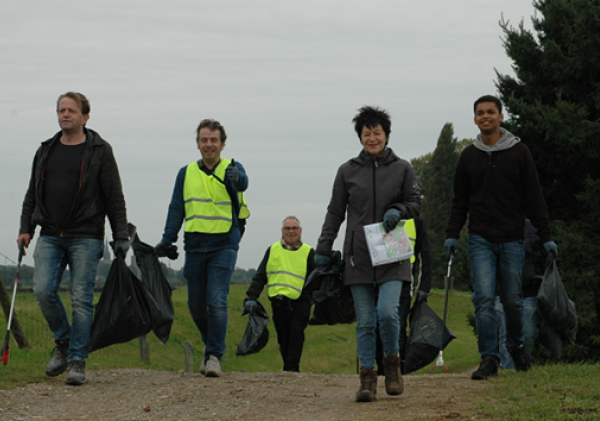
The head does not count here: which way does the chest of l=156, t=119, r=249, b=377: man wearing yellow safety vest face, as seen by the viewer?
toward the camera

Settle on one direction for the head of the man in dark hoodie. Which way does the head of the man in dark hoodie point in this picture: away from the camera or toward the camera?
toward the camera

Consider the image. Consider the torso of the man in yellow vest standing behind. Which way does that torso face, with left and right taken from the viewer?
facing the viewer

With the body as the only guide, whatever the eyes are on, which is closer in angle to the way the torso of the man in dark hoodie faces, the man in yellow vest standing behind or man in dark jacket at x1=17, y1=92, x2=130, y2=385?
the man in dark jacket

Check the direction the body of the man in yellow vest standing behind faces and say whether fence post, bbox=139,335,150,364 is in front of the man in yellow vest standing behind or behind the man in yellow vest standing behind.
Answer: behind

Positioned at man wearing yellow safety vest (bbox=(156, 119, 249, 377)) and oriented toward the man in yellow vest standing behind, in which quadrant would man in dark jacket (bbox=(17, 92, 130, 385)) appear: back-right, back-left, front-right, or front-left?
back-left

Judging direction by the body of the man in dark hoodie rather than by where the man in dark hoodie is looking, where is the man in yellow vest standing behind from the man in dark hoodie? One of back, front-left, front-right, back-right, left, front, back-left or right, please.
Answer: back-right

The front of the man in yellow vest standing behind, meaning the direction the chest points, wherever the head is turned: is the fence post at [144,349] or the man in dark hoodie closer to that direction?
the man in dark hoodie

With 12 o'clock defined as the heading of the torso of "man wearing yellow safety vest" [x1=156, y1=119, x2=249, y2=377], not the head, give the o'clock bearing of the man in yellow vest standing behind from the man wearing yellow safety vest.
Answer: The man in yellow vest standing behind is roughly at 7 o'clock from the man wearing yellow safety vest.

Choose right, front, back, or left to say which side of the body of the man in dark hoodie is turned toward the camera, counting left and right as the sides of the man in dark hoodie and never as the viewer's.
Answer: front

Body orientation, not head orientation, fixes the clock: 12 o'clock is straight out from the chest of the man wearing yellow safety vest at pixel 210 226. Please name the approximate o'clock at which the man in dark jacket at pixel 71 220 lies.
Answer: The man in dark jacket is roughly at 2 o'clock from the man wearing yellow safety vest.

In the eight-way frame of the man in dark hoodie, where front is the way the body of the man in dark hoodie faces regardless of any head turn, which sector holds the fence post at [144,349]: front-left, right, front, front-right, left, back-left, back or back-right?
back-right

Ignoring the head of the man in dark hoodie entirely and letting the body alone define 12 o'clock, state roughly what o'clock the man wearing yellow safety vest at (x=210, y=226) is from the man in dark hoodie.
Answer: The man wearing yellow safety vest is roughly at 3 o'clock from the man in dark hoodie.

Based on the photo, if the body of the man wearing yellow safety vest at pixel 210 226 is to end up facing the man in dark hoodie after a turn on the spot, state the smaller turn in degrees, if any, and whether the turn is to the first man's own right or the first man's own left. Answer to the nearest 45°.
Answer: approximately 45° to the first man's own left
